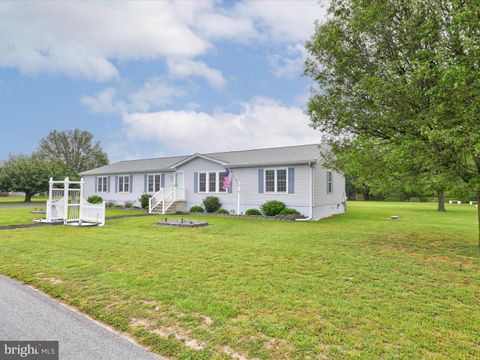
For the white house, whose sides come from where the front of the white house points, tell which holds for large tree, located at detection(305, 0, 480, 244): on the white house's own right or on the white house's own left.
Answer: on the white house's own left

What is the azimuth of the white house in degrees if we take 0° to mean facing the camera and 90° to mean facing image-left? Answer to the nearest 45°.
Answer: approximately 45°

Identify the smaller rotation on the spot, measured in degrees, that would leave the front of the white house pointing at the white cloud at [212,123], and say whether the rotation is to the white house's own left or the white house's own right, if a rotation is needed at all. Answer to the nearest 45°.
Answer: approximately 135° to the white house's own right

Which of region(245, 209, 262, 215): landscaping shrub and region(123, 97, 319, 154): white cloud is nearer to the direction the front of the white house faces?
the landscaping shrub

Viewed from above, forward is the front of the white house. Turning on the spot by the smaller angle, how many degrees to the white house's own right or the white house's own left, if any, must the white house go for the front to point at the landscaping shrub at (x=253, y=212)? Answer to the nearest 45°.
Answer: approximately 45° to the white house's own left

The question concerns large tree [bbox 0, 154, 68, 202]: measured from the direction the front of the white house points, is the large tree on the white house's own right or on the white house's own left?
on the white house's own right

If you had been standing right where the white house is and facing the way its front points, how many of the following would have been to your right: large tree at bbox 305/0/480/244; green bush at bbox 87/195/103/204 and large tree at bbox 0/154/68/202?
2

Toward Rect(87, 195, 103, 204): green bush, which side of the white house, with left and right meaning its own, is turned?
right

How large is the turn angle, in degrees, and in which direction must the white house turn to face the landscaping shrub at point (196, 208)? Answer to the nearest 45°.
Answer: approximately 45° to its right
